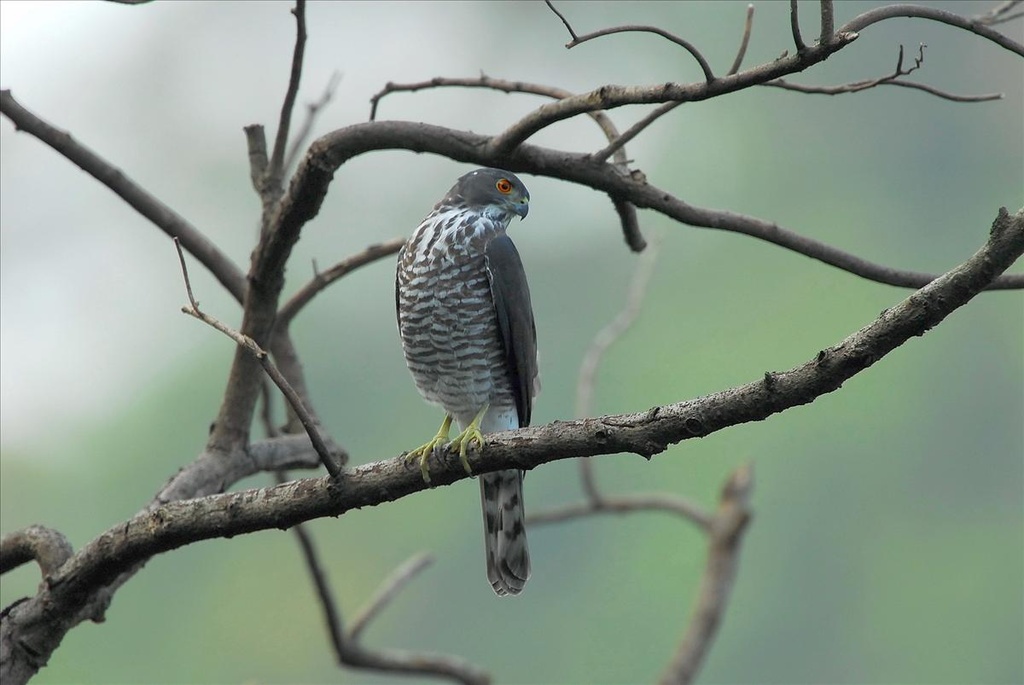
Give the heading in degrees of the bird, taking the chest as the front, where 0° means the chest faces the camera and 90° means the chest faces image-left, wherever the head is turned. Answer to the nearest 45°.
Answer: approximately 45°

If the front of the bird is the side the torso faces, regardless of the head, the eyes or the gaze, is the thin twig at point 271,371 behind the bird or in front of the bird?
in front

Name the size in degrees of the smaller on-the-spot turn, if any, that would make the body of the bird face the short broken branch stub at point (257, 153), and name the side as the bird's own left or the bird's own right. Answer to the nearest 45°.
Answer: approximately 45° to the bird's own right

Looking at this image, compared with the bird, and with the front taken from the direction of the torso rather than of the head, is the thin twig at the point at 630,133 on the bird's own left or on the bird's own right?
on the bird's own left

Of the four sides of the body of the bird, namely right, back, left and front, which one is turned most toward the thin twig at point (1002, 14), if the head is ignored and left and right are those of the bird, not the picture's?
left

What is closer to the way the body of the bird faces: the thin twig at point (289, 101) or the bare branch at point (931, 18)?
the thin twig
